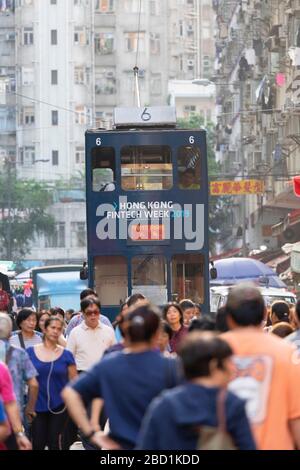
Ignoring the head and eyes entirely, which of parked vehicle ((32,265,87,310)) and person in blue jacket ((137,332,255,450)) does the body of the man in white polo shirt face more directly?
the person in blue jacket

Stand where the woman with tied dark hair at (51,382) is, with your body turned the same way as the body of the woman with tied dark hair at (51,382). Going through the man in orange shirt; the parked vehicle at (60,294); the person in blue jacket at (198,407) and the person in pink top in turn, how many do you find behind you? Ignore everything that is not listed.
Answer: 1

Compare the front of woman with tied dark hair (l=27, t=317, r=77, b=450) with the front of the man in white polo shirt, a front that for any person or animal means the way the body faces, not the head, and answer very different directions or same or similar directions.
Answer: same or similar directions

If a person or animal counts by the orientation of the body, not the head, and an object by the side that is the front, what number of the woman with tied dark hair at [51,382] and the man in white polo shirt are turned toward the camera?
2

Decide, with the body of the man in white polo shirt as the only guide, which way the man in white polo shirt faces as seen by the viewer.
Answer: toward the camera

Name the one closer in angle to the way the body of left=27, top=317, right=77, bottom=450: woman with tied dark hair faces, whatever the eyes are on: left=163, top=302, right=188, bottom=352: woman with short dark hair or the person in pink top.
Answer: the person in pink top

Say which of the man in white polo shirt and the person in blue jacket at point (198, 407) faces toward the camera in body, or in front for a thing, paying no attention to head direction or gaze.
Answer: the man in white polo shirt

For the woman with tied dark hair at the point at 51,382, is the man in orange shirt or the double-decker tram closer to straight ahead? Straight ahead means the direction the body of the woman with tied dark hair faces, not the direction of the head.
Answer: the man in orange shirt

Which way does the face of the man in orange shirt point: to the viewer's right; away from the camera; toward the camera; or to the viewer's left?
away from the camera

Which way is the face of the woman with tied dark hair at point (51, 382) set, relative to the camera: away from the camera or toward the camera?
toward the camera

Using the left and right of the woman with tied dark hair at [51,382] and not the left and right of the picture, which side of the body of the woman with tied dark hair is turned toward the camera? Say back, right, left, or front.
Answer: front

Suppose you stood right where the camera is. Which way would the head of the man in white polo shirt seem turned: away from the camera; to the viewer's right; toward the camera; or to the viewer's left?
toward the camera

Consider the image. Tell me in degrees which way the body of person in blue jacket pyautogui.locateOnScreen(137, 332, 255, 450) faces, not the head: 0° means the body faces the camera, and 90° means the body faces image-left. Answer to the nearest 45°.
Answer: approximately 225°

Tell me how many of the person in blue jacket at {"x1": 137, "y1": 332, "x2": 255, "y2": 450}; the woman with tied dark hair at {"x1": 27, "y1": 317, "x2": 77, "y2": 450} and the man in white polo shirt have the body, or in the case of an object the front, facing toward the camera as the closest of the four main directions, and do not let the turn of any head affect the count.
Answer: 2

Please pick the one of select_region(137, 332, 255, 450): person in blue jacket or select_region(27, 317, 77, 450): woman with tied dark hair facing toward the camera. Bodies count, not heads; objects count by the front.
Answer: the woman with tied dark hair

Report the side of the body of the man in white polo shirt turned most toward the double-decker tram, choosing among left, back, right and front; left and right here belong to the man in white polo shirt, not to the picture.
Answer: back

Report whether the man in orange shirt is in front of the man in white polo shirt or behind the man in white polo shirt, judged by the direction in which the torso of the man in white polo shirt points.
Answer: in front

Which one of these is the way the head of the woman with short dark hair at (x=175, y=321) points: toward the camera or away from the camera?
toward the camera
